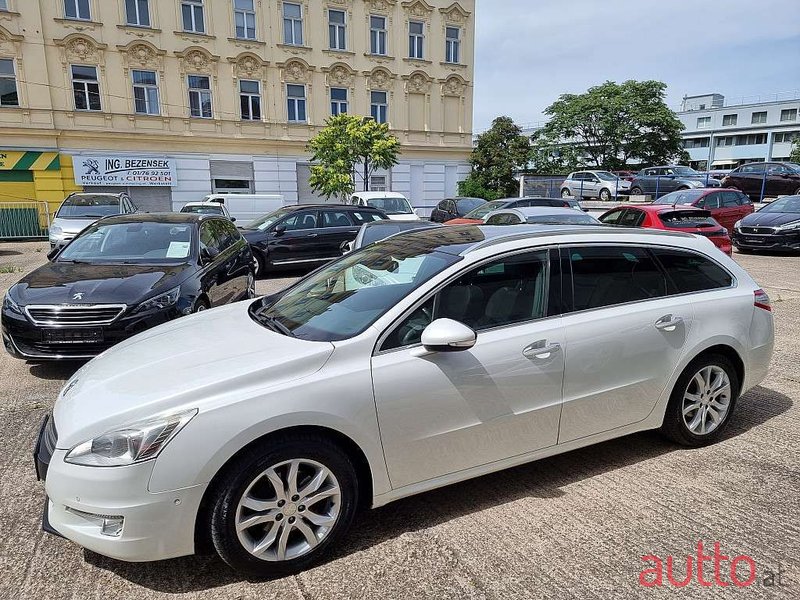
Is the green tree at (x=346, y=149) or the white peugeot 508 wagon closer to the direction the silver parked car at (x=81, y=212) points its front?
the white peugeot 508 wagon

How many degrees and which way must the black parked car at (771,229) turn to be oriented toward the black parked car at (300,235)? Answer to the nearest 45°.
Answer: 0° — it already faces it

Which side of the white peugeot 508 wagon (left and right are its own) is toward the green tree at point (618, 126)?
back

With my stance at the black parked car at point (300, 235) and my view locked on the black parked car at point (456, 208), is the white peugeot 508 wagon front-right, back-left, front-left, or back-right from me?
back-right

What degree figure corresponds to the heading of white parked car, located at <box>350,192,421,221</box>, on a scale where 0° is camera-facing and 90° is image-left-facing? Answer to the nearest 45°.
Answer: approximately 315°

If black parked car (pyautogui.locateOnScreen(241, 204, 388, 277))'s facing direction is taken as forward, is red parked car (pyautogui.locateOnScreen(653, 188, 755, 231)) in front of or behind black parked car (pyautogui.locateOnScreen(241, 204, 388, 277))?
behind

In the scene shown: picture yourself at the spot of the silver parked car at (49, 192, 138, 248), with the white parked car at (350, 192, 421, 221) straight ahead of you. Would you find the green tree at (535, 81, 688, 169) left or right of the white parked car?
left

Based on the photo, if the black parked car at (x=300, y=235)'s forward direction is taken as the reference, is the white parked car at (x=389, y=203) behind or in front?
behind

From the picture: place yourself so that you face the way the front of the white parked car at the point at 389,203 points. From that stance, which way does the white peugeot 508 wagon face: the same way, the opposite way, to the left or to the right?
to the right

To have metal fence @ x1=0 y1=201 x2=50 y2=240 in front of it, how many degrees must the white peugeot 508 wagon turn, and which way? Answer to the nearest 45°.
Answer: approximately 90° to its right

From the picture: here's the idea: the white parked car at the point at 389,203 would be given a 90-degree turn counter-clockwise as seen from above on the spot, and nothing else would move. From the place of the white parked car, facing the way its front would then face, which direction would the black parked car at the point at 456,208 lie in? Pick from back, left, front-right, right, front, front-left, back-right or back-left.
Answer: front

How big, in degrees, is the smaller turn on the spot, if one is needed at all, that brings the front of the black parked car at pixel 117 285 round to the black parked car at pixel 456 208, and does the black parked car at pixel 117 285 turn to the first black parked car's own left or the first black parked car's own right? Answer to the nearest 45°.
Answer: approximately 180°
